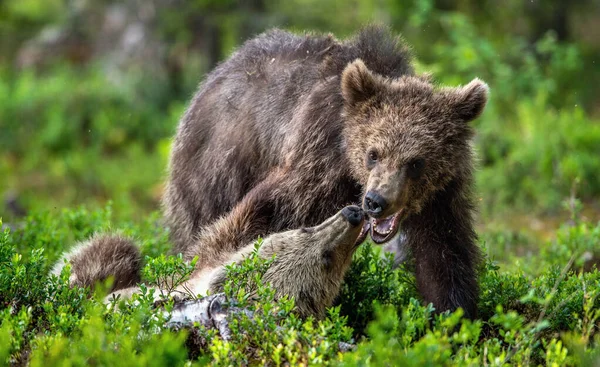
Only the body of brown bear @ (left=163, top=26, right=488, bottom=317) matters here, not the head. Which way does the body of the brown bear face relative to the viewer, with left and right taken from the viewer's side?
facing the viewer and to the right of the viewer
